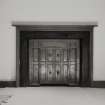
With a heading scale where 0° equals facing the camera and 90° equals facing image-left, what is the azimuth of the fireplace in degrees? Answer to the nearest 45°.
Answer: approximately 0°
